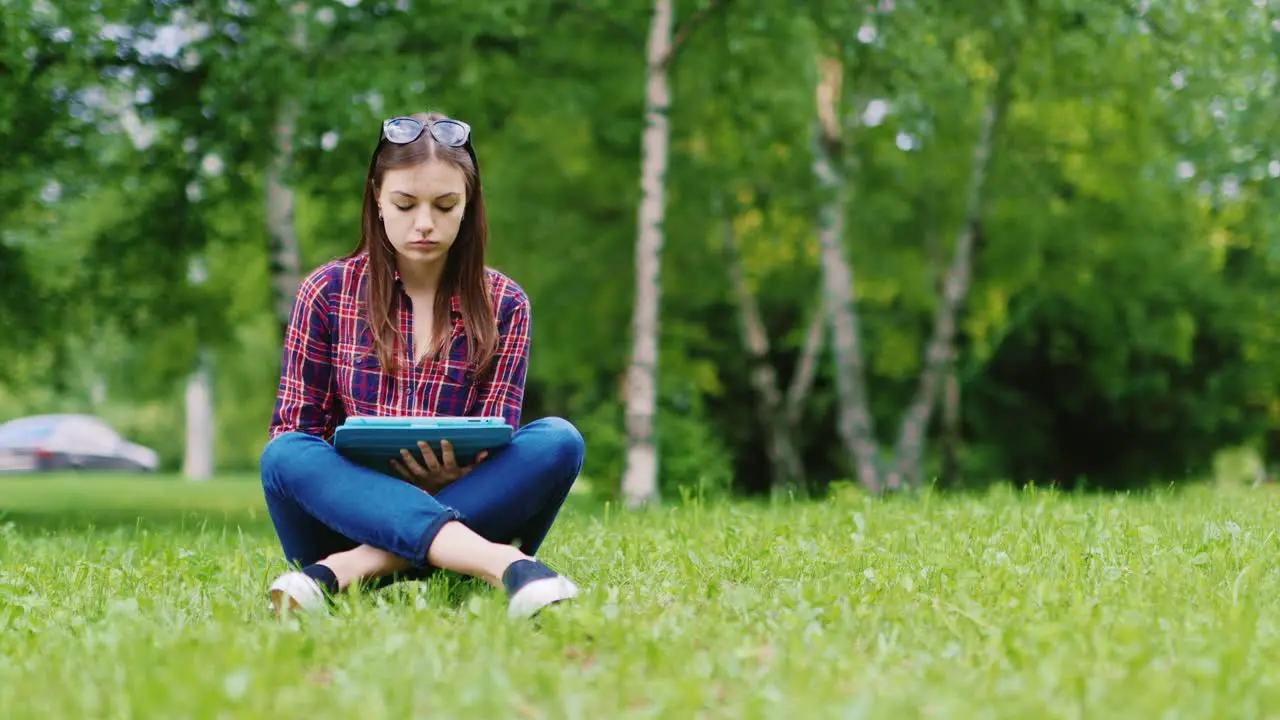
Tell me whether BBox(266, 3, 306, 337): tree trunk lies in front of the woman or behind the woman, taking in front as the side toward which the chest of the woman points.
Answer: behind

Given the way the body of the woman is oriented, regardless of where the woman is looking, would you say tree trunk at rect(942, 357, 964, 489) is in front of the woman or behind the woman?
behind

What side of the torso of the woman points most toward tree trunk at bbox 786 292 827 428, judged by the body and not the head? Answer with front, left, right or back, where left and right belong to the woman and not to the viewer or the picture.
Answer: back

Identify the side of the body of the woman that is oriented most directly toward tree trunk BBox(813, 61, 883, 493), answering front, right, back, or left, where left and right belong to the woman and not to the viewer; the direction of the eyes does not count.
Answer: back

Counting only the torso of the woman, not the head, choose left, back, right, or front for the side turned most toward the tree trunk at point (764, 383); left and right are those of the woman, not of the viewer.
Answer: back

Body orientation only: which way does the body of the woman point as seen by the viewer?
toward the camera

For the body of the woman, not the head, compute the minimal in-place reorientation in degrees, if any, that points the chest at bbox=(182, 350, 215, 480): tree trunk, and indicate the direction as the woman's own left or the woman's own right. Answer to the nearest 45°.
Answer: approximately 180°
